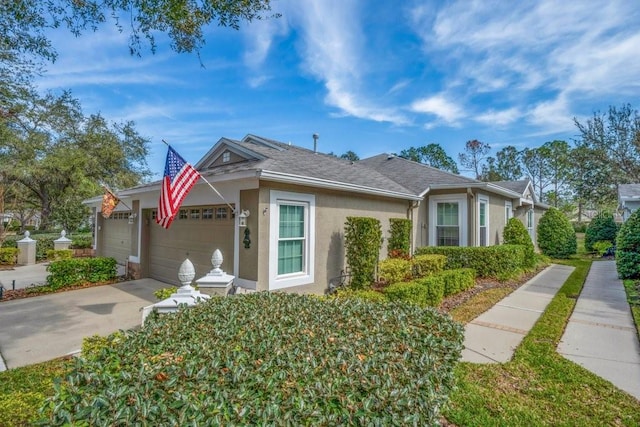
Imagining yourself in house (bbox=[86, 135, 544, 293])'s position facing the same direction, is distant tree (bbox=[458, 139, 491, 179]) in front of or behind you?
behind

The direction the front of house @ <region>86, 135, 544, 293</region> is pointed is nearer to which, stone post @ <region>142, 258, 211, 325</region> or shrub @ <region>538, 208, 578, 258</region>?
the stone post

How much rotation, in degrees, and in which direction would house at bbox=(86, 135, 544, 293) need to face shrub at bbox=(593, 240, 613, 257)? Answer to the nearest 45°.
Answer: approximately 180°

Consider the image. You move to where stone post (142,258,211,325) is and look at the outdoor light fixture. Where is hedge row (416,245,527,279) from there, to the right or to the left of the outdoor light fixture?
right

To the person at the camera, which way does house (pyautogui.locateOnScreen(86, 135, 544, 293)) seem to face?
facing the viewer and to the left of the viewer

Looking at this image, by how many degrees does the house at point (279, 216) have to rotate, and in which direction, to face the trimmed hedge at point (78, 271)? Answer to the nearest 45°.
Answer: approximately 45° to its right

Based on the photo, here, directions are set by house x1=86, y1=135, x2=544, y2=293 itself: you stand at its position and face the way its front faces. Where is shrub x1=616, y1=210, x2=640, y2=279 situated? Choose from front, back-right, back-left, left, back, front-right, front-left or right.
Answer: back-left

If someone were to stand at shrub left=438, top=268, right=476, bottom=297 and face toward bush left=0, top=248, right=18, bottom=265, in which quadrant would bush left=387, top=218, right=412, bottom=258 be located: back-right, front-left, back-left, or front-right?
front-right

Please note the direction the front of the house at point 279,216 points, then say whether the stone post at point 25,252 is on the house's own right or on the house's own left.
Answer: on the house's own right

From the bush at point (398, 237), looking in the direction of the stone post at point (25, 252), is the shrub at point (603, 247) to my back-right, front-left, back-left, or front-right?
back-right

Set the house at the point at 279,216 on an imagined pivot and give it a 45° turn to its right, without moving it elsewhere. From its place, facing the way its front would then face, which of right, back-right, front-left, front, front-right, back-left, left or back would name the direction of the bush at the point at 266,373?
left
